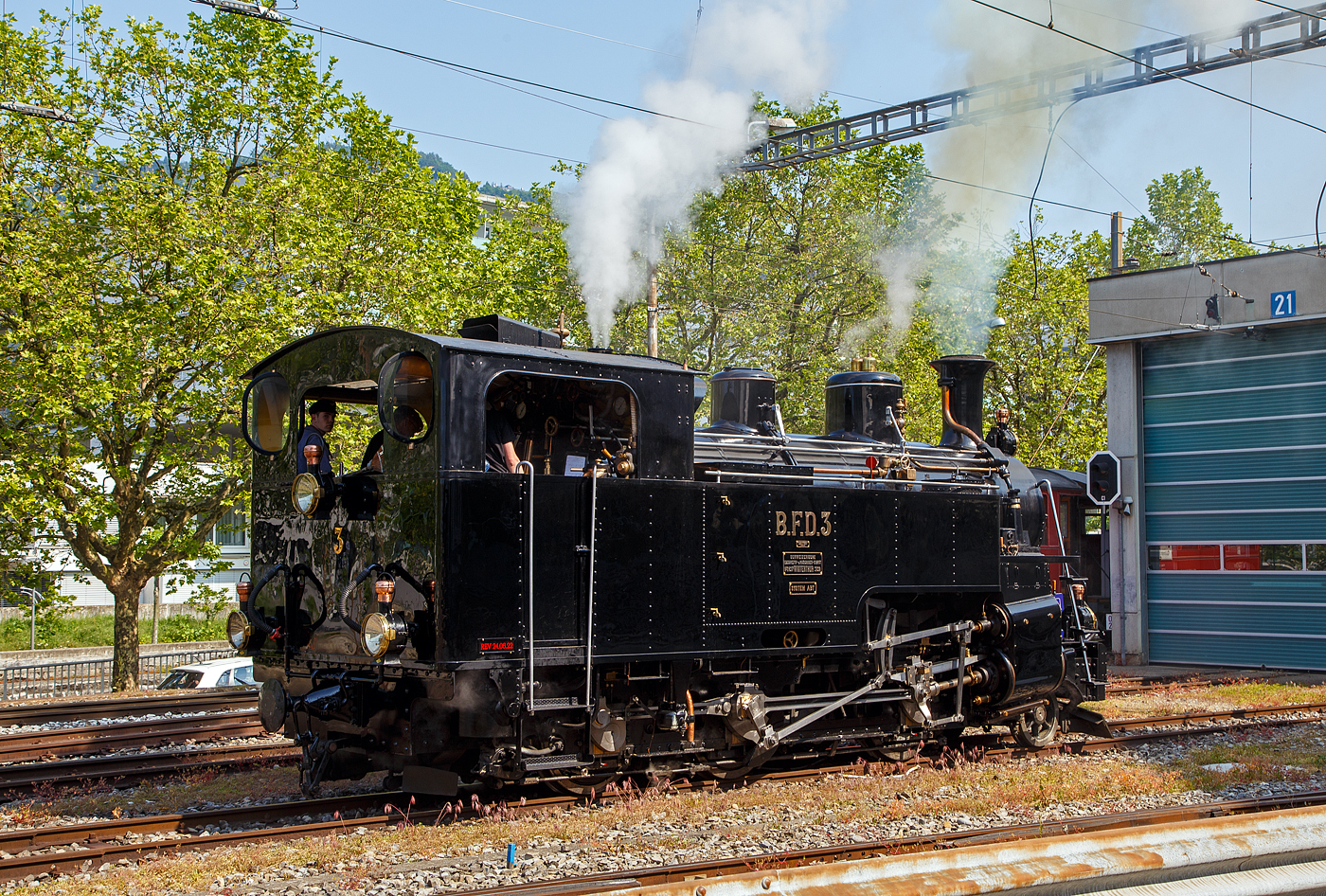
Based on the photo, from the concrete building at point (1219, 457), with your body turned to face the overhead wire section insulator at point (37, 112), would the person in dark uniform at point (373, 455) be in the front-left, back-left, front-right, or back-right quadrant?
front-left

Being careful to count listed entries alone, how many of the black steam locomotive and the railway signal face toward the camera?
1

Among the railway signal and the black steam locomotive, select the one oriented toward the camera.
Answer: the railway signal

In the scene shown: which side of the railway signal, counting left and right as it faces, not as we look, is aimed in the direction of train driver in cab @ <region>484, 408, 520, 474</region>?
front

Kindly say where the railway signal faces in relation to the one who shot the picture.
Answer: facing the viewer

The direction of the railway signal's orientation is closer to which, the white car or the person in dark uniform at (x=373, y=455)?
the person in dark uniform

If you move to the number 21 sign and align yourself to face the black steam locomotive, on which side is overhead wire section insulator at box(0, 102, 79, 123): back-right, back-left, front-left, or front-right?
front-right

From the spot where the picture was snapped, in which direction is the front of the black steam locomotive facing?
facing away from the viewer and to the right of the viewer

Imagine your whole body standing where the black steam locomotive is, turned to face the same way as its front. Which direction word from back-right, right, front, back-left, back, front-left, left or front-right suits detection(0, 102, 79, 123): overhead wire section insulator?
left

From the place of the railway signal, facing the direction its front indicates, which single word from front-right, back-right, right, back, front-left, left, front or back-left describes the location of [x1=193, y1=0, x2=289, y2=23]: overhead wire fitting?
front-right

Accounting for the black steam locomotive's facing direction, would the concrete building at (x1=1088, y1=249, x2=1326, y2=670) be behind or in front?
in front

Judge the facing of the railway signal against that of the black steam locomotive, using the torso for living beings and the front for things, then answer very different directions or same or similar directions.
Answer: very different directions

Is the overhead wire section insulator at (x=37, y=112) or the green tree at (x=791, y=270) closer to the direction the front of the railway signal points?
the overhead wire section insulator

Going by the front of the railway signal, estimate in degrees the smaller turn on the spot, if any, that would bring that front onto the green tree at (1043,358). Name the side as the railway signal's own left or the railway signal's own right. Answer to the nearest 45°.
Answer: approximately 180°

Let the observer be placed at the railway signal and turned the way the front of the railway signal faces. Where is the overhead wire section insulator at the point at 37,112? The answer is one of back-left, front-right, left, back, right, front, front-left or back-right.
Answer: front-right
